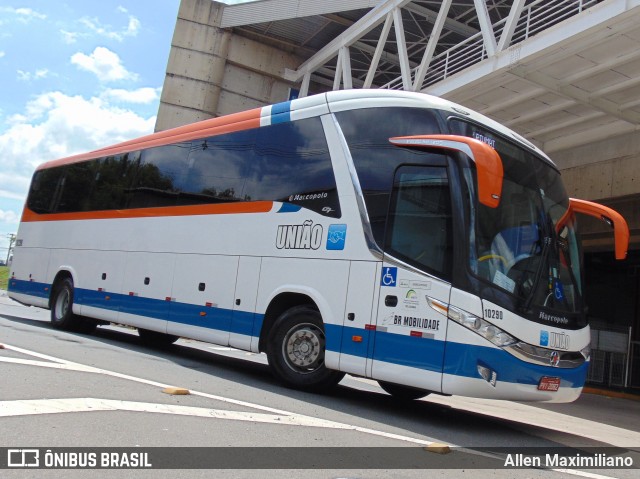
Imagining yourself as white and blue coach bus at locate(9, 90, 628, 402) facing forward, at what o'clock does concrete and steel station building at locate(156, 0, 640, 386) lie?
The concrete and steel station building is roughly at 8 o'clock from the white and blue coach bus.

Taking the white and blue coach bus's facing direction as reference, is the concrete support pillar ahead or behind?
behind

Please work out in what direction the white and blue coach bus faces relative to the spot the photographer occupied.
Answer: facing the viewer and to the right of the viewer

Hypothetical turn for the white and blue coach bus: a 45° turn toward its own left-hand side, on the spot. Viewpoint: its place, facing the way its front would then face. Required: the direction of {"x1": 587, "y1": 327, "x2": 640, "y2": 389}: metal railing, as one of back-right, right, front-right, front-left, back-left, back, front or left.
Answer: front-left
